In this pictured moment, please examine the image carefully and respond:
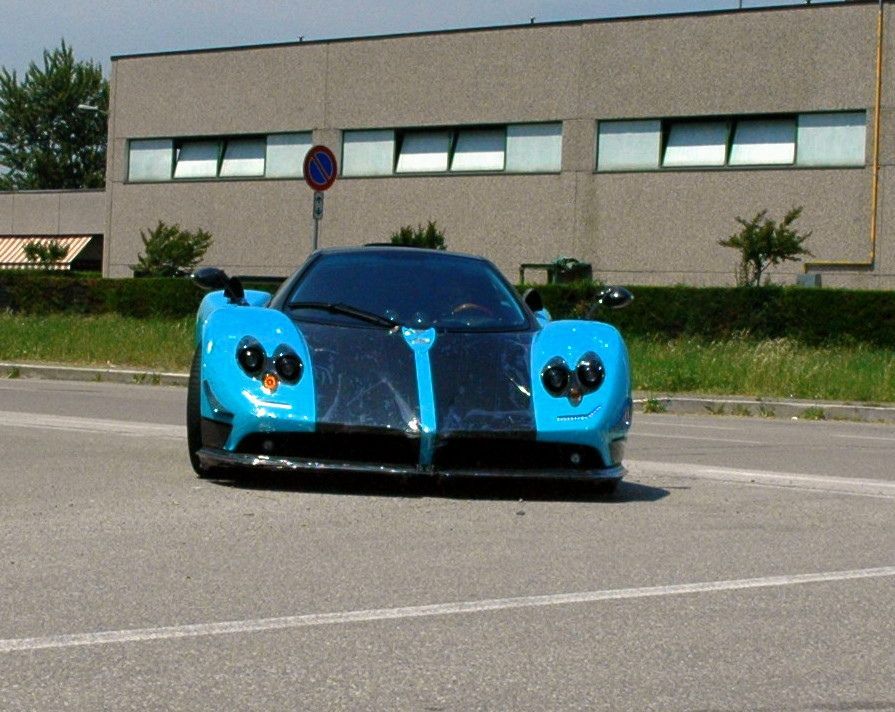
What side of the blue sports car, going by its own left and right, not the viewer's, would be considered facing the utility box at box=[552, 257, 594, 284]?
back

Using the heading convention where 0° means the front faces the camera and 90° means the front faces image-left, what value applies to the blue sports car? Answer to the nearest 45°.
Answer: approximately 0°

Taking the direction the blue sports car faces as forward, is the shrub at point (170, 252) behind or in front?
behind

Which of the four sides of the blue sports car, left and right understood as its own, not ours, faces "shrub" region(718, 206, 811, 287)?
back

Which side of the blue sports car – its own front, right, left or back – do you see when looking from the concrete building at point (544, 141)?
back

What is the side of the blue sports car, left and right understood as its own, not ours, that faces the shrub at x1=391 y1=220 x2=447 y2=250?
back
